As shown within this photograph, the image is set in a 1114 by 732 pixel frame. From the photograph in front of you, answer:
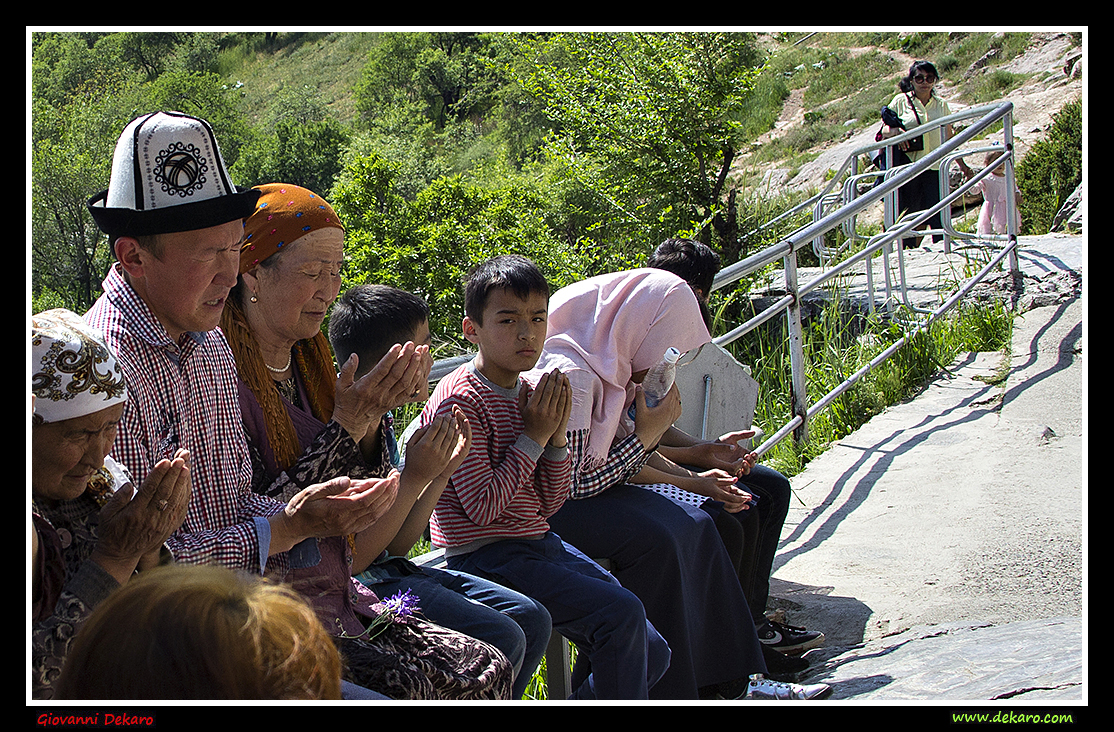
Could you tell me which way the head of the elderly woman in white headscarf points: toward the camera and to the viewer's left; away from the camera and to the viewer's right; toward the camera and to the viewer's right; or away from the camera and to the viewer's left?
toward the camera and to the viewer's right

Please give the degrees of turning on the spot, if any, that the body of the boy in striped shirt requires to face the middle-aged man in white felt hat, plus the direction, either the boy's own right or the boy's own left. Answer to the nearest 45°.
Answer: approximately 90° to the boy's own right

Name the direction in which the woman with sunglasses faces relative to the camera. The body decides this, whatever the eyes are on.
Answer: toward the camera

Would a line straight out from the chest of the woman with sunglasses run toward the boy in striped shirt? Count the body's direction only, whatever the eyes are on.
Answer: yes

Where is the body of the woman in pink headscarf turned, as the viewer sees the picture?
to the viewer's right

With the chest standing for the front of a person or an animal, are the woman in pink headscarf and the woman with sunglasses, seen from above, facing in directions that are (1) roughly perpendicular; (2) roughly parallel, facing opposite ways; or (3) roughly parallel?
roughly perpendicular

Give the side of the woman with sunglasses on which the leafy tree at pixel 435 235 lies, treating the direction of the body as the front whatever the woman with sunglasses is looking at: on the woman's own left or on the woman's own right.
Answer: on the woman's own right

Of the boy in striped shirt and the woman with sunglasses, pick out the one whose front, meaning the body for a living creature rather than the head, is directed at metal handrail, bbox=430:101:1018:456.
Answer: the woman with sunglasses

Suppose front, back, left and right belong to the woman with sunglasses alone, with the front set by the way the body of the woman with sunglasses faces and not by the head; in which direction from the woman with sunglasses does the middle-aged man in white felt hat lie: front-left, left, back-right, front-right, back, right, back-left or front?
front

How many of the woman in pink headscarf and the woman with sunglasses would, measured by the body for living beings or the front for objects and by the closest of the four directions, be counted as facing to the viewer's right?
1

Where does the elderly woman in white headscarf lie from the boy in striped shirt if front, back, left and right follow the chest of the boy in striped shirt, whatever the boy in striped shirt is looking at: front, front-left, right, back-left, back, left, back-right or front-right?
right

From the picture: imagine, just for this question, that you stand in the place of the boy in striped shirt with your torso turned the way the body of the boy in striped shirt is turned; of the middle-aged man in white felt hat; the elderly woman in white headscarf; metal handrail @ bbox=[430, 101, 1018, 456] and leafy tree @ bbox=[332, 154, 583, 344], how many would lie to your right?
2

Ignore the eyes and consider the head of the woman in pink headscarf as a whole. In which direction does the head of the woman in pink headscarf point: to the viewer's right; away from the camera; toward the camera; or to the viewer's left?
to the viewer's right
